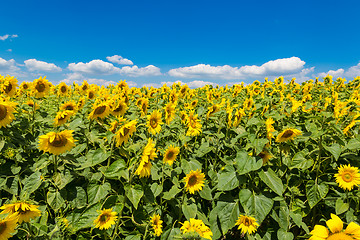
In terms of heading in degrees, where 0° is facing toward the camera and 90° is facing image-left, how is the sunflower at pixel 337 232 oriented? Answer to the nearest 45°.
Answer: approximately 0°

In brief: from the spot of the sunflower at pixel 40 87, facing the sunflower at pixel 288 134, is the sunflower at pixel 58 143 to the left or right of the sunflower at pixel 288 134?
right

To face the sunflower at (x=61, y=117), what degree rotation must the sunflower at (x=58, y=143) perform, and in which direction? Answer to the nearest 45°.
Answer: approximately 180°

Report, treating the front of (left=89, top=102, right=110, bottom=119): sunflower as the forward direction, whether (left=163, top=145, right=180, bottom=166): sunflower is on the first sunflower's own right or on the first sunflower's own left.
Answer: on the first sunflower's own left

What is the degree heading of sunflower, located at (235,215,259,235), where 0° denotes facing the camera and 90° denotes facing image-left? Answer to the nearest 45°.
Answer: approximately 0°
